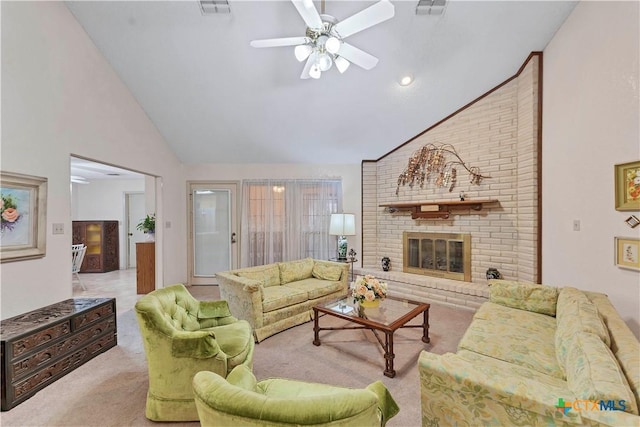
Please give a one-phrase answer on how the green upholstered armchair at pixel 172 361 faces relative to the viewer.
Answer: facing the viewer and to the right of the viewer

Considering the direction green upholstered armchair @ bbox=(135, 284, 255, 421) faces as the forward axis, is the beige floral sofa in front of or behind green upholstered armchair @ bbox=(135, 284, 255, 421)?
in front

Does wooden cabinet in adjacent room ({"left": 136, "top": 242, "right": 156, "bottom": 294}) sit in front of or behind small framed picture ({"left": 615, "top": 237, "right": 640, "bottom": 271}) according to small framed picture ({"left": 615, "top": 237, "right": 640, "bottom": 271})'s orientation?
in front

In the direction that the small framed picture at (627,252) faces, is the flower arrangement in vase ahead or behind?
ahead

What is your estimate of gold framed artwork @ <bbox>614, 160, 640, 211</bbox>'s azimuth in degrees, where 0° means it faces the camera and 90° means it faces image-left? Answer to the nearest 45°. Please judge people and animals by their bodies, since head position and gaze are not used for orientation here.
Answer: approximately 45°

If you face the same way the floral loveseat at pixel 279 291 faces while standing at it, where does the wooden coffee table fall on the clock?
The wooden coffee table is roughly at 12 o'clock from the floral loveseat.

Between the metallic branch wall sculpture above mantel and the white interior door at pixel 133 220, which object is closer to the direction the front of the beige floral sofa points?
the white interior door

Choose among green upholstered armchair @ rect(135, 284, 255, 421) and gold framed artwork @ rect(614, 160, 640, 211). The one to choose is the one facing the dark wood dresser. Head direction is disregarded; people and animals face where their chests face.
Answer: the gold framed artwork

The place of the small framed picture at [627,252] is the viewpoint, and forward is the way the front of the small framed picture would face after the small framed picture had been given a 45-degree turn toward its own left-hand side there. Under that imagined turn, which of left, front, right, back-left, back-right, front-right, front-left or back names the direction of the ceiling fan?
front-right

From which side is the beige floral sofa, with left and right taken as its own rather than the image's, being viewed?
left

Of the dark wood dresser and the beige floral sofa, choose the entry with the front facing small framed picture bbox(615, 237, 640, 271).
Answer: the dark wood dresser

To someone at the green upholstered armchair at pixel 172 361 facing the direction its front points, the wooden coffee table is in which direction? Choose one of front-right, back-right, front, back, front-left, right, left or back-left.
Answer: front-left

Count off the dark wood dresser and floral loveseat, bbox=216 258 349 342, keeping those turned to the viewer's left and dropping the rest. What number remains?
0

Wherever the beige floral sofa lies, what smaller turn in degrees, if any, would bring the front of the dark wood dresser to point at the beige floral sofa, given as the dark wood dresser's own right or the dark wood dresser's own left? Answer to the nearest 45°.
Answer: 0° — it already faces it

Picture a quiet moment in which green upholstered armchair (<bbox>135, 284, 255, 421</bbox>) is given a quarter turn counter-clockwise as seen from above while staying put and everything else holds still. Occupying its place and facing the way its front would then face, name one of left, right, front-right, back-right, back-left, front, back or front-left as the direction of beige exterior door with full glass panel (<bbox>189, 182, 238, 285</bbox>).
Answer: front-left

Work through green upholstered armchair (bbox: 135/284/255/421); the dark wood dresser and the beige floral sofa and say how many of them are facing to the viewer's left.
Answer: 1

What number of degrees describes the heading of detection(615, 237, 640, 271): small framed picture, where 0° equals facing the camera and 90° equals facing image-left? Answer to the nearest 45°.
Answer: approximately 45°

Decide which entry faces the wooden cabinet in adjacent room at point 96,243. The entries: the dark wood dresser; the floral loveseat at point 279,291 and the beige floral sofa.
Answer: the beige floral sofa

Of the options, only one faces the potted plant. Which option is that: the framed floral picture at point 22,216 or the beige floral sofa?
the beige floral sofa
